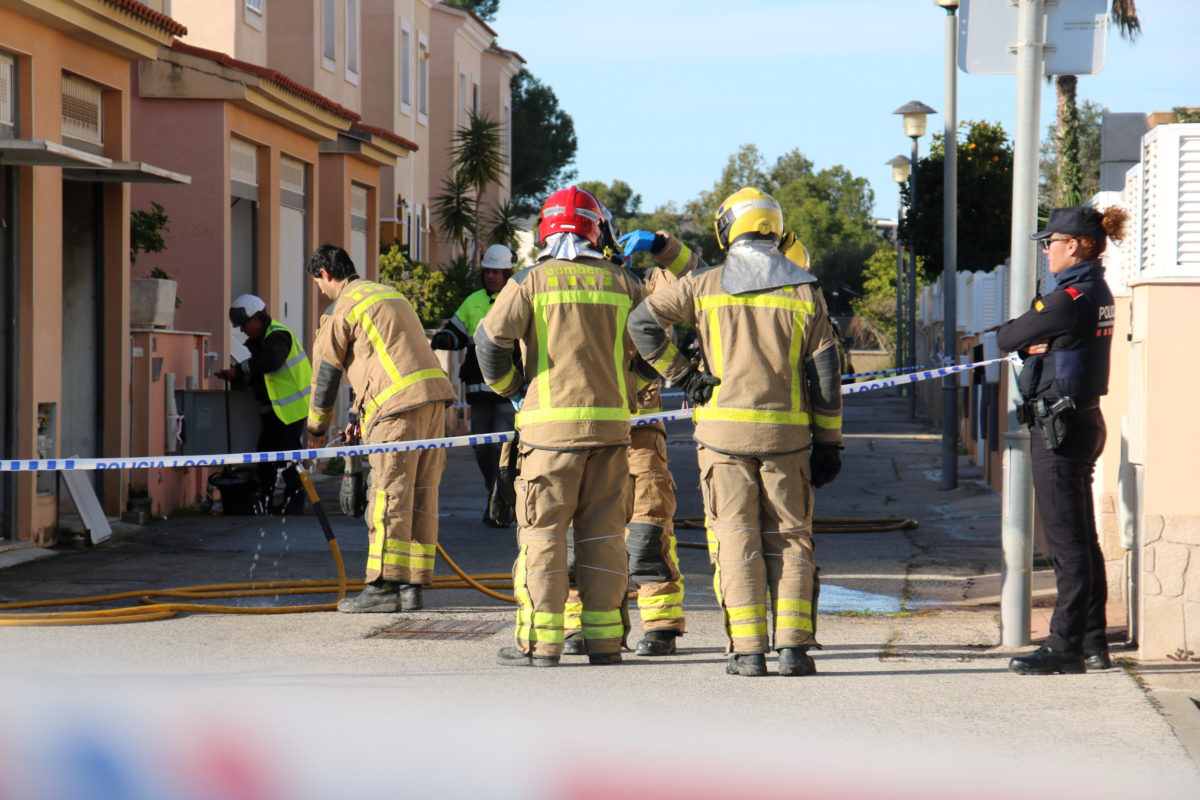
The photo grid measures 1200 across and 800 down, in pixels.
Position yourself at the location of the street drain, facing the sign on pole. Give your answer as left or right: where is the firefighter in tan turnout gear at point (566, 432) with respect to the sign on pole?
right

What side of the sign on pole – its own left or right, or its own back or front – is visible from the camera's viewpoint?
back

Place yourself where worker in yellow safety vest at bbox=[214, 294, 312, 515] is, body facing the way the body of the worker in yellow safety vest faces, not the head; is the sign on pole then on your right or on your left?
on your left

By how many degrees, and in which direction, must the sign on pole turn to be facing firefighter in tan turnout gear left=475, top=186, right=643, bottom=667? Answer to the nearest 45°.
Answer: approximately 135° to its left

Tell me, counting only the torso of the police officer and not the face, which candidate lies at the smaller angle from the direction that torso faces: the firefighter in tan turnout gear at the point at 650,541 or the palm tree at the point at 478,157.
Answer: the firefighter in tan turnout gear

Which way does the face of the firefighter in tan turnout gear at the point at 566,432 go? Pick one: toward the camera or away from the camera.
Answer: away from the camera

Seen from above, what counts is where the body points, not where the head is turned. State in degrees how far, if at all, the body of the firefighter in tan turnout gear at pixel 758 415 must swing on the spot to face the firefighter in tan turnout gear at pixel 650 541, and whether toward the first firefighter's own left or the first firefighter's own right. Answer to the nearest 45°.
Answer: approximately 45° to the first firefighter's own left

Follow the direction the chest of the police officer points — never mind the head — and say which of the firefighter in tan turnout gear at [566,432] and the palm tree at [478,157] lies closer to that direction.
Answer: the firefighter in tan turnout gear

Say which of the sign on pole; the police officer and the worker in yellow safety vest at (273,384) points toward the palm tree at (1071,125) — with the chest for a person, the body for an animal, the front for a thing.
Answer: the sign on pole

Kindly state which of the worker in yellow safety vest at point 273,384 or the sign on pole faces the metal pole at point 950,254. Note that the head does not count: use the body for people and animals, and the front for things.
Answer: the sign on pole

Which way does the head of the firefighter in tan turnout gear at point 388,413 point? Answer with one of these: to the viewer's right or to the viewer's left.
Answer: to the viewer's left

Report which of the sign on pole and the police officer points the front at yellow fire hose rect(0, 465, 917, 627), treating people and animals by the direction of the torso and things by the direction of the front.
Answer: the police officer

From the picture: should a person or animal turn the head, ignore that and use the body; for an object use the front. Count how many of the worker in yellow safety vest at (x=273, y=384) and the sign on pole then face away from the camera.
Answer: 1

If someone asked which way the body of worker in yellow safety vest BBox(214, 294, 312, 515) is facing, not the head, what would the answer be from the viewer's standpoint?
to the viewer's left

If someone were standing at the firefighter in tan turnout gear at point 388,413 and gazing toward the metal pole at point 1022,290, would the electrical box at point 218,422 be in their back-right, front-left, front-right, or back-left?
back-left

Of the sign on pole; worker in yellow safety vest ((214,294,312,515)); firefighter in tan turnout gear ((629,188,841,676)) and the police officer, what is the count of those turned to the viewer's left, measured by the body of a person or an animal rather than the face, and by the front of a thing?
2

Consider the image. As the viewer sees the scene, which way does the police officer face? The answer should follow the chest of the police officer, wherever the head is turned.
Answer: to the viewer's left

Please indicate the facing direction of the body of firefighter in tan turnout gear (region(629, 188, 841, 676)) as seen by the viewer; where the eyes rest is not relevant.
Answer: away from the camera
